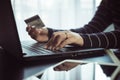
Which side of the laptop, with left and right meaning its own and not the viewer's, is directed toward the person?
front

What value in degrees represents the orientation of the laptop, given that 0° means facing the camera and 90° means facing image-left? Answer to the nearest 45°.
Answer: approximately 225°
